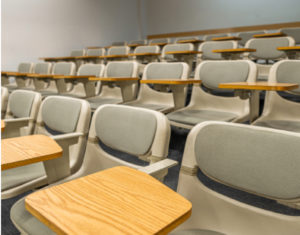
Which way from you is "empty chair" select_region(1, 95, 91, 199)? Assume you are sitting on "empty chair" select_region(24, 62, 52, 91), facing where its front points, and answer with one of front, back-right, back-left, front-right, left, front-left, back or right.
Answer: front-left

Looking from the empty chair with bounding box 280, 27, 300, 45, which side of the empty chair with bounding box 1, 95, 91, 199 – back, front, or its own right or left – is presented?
back

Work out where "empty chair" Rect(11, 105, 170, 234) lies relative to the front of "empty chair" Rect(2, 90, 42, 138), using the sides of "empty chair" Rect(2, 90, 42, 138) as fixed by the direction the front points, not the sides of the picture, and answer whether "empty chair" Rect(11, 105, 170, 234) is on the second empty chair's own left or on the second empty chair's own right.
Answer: on the second empty chair's own left

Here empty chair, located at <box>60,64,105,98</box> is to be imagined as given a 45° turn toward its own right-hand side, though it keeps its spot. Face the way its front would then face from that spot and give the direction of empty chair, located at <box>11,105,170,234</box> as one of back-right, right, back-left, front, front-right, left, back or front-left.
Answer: left

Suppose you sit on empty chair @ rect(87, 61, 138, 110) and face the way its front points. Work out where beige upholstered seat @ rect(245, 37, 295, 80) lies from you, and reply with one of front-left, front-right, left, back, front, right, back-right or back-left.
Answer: back-left

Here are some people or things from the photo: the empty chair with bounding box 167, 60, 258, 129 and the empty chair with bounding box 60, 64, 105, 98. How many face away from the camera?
0

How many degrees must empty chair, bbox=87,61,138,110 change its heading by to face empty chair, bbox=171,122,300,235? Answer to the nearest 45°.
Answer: approximately 45° to its left

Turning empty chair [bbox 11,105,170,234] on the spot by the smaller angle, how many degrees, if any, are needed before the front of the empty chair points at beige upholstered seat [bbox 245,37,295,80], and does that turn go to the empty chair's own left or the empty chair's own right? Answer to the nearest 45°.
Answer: approximately 180°

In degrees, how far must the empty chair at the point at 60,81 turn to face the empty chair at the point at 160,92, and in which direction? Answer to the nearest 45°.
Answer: approximately 90° to its left

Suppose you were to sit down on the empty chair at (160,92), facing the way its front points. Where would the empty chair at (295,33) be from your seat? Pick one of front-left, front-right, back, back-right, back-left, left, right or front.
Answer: back

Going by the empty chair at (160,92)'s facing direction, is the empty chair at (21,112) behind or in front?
in front

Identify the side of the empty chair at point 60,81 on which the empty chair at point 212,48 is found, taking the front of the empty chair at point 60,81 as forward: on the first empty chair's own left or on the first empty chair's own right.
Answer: on the first empty chair's own left

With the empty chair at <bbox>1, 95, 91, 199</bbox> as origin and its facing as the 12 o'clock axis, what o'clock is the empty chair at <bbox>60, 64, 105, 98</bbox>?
the empty chair at <bbox>60, 64, 105, 98</bbox> is roughly at 5 o'clock from the empty chair at <bbox>1, 95, 91, 199</bbox>.

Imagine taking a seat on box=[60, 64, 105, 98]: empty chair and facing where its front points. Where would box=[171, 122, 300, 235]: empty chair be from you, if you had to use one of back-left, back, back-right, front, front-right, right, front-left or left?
front-left
